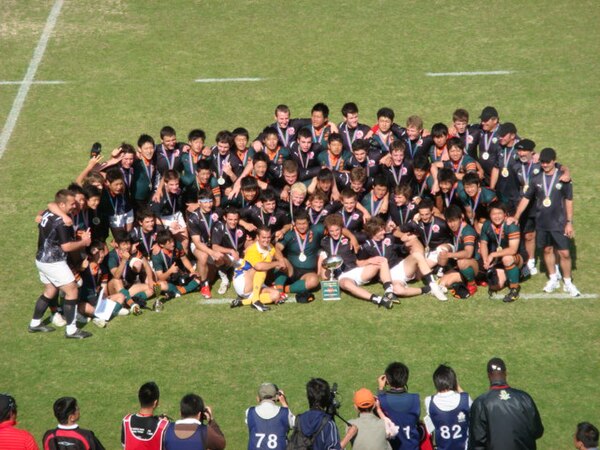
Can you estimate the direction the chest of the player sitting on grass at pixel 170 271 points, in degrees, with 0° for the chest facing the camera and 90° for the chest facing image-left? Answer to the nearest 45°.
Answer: approximately 315°

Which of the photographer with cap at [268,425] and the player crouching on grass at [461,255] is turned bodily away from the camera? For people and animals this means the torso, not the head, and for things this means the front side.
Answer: the photographer with cap

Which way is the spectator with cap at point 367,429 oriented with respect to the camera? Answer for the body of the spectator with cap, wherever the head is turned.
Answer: away from the camera

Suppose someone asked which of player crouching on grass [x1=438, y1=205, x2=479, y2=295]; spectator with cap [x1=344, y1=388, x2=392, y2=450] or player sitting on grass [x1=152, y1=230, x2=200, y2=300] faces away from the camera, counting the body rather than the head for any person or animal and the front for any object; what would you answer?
the spectator with cap

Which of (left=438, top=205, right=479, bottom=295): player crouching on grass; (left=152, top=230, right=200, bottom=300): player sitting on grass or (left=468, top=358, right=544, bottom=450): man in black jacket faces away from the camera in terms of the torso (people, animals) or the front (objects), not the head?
the man in black jacket

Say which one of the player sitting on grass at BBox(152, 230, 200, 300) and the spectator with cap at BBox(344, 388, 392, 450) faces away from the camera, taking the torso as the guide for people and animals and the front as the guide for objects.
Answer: the spectator with cap

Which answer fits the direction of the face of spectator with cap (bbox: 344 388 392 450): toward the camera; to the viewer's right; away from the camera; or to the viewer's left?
away from the camera

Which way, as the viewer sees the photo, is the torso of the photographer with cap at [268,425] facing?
away from the camera

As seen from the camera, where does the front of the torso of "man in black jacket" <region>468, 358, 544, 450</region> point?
away from the camera

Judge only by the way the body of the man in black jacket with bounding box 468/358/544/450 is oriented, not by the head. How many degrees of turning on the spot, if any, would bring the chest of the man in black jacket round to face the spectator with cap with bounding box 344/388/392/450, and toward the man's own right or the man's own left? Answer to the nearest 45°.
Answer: approximately 90° to the man's own left

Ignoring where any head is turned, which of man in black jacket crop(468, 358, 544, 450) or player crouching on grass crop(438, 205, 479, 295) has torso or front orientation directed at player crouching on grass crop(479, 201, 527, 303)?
the man in black jacket
